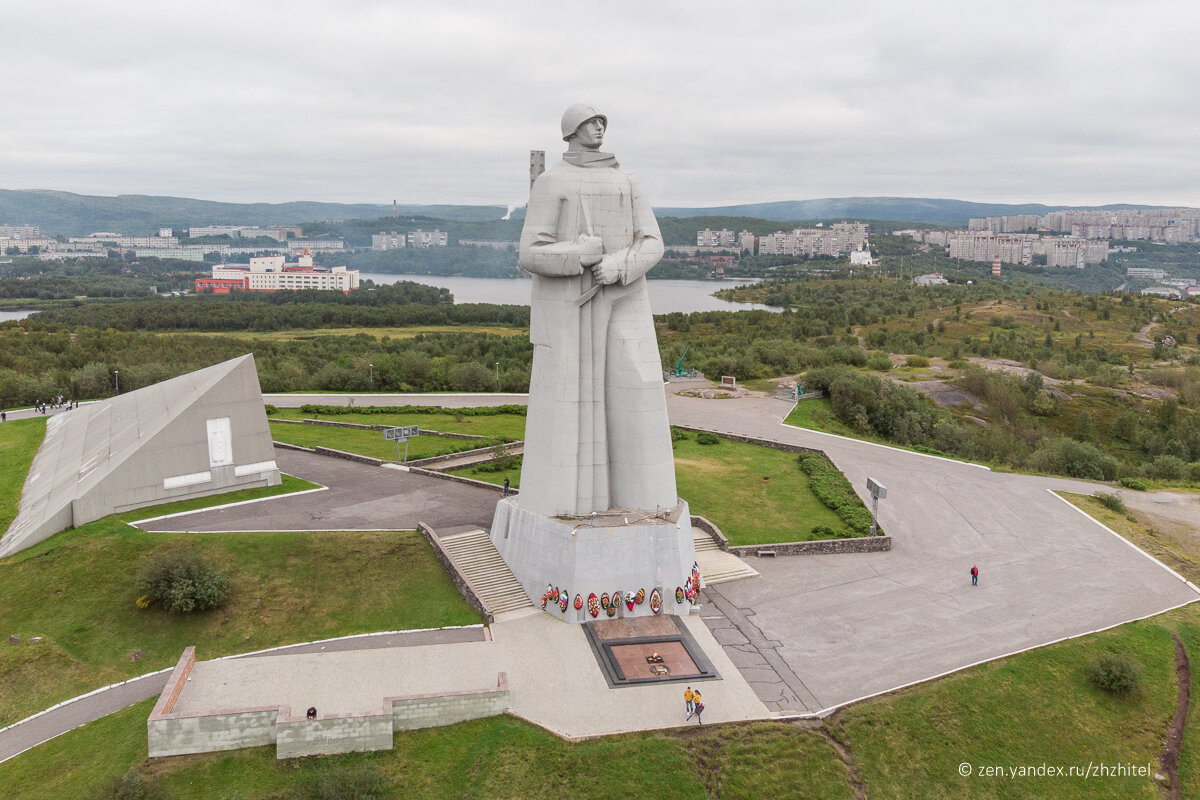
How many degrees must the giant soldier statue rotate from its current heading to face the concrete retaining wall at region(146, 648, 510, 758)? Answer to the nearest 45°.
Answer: approximately 45° to its right

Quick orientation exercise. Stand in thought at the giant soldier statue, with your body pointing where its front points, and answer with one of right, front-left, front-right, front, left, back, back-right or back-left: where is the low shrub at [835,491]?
back-left

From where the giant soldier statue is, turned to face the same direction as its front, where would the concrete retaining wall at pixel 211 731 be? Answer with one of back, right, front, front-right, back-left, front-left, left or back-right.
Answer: front-right

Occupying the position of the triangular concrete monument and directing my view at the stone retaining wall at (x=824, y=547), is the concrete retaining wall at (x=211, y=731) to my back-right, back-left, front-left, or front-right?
front-right

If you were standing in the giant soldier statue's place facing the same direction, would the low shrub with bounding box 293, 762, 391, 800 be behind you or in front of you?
in front

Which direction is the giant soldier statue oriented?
toward the camera

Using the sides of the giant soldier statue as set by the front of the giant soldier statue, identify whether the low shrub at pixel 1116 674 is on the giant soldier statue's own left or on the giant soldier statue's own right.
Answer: on the giant soldier statue's own left

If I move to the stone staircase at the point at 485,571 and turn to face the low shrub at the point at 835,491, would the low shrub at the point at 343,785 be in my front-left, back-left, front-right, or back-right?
back-right

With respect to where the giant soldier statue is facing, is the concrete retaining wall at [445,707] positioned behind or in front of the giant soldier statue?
in front

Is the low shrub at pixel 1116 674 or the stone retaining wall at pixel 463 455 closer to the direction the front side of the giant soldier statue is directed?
the low shrub

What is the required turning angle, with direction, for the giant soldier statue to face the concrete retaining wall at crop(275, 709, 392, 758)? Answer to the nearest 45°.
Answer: approximately 45° to its right

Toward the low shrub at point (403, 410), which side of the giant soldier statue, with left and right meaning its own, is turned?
back

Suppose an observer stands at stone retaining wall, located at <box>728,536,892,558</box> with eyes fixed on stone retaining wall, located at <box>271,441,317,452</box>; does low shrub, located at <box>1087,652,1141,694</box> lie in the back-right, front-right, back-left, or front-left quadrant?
back-left

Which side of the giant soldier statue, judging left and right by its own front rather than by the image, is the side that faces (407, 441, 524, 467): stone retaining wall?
back
